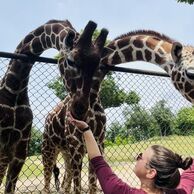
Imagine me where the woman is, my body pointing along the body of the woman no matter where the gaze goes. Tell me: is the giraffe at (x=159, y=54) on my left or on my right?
on my right

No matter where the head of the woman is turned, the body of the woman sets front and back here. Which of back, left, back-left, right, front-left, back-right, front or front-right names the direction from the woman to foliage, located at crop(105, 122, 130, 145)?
front-right

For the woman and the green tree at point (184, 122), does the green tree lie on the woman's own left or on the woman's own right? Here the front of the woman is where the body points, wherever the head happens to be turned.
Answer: on the woman's own right

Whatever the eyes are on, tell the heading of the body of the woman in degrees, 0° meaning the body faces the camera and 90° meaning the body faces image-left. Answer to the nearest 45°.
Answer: approximately 135°

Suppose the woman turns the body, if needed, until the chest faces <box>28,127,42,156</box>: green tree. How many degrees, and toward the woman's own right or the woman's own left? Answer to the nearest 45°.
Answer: approximately 45° to the woman's own right

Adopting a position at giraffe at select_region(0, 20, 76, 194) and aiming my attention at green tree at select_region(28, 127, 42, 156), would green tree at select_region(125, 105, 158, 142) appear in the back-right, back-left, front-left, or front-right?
front-right

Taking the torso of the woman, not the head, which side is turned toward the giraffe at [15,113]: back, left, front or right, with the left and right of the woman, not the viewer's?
front

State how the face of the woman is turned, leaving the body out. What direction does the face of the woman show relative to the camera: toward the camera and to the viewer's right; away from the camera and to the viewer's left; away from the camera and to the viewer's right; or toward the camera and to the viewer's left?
away from the camera and to the viewer's left

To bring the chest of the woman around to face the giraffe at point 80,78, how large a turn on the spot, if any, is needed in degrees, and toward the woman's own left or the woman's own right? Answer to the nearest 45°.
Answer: approximately 45° to the woman's own right

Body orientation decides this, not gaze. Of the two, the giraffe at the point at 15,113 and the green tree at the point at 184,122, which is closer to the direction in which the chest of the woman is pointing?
the giraffe
